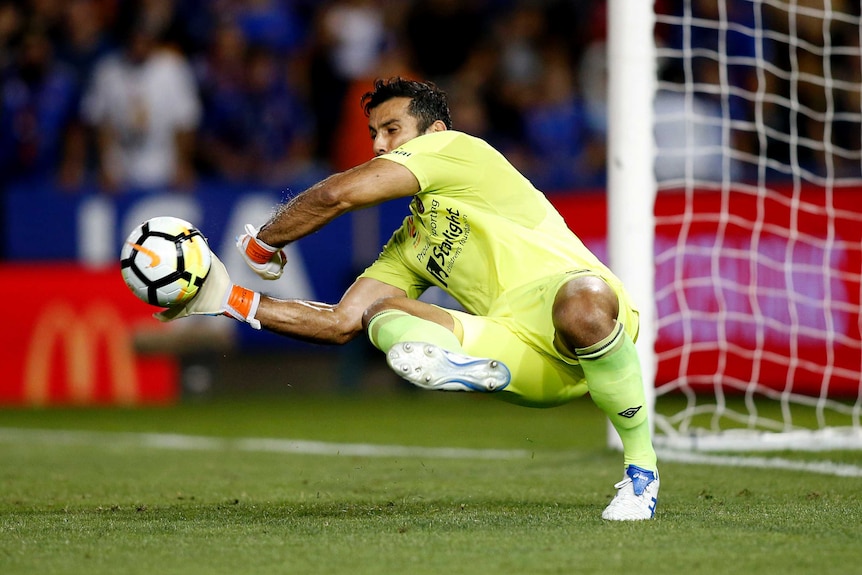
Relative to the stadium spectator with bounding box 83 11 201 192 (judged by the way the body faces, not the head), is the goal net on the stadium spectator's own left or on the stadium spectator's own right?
on the stadium spectator's own left

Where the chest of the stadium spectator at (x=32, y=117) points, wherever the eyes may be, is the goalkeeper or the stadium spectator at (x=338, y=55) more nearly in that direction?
the goalkeeper

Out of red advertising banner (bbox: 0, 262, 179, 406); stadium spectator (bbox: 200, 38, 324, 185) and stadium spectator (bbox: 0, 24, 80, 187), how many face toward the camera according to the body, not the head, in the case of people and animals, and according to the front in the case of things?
3

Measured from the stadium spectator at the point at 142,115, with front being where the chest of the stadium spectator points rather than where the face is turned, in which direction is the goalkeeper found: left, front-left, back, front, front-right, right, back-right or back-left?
front

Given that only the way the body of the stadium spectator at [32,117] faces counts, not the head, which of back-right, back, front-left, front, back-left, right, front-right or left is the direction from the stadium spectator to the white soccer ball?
front

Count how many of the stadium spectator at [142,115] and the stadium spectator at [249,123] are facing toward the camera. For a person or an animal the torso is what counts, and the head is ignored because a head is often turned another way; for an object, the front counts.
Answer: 2

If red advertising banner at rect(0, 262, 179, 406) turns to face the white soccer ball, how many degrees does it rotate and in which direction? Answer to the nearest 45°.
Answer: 0° — it already faces it

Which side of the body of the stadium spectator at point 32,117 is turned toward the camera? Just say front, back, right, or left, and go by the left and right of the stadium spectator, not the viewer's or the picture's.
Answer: front

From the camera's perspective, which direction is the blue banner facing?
toward the camera

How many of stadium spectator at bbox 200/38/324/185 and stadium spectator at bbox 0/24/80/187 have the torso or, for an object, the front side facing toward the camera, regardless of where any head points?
2

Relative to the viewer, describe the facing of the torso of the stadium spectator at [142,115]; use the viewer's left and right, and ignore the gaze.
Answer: facing the viewer
